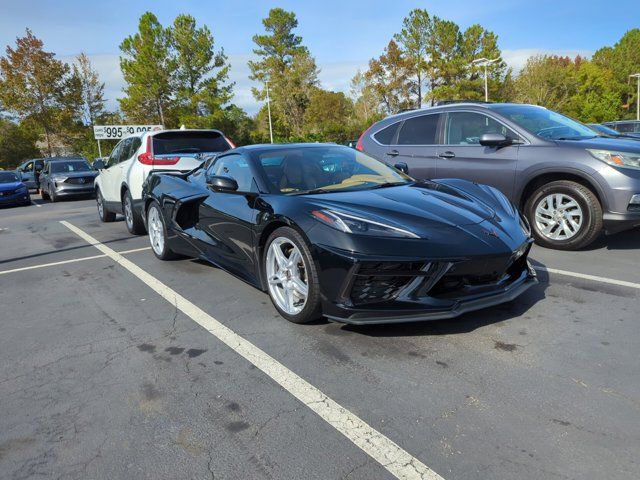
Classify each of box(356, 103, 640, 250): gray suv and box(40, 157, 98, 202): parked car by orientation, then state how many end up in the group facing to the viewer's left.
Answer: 0

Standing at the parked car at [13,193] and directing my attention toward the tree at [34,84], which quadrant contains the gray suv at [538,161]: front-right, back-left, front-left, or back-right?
back-right

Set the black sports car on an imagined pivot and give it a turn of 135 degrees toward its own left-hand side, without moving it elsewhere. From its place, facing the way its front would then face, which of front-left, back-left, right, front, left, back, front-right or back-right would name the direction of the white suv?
front-left

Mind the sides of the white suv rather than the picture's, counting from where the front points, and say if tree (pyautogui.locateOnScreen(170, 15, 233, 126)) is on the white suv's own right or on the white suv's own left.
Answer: on the white suv's own right

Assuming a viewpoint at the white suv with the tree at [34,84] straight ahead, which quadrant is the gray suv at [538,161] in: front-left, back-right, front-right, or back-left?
back-right

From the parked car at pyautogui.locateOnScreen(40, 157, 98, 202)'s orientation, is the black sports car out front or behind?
out front

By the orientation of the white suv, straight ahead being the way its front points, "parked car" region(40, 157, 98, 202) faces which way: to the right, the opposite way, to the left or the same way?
the opposite way

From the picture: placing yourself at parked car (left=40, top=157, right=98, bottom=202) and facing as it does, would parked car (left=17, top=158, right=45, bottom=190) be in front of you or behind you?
behind

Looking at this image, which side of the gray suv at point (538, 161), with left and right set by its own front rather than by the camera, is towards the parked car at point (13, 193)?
back

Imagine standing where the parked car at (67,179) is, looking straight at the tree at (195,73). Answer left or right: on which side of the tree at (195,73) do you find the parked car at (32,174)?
left

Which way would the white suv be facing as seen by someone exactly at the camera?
facing away from the viewer and to the left of the viewer

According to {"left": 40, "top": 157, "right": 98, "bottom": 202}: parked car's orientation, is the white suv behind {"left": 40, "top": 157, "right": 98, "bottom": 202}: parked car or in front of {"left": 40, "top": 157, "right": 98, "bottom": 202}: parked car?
in front

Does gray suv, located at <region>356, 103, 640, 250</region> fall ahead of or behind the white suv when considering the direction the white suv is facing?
behind

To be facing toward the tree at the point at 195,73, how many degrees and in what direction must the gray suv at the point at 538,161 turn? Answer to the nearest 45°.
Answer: approximately 180°
